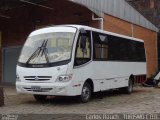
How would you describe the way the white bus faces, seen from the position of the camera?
facing the viewer and to the left of the viewer
